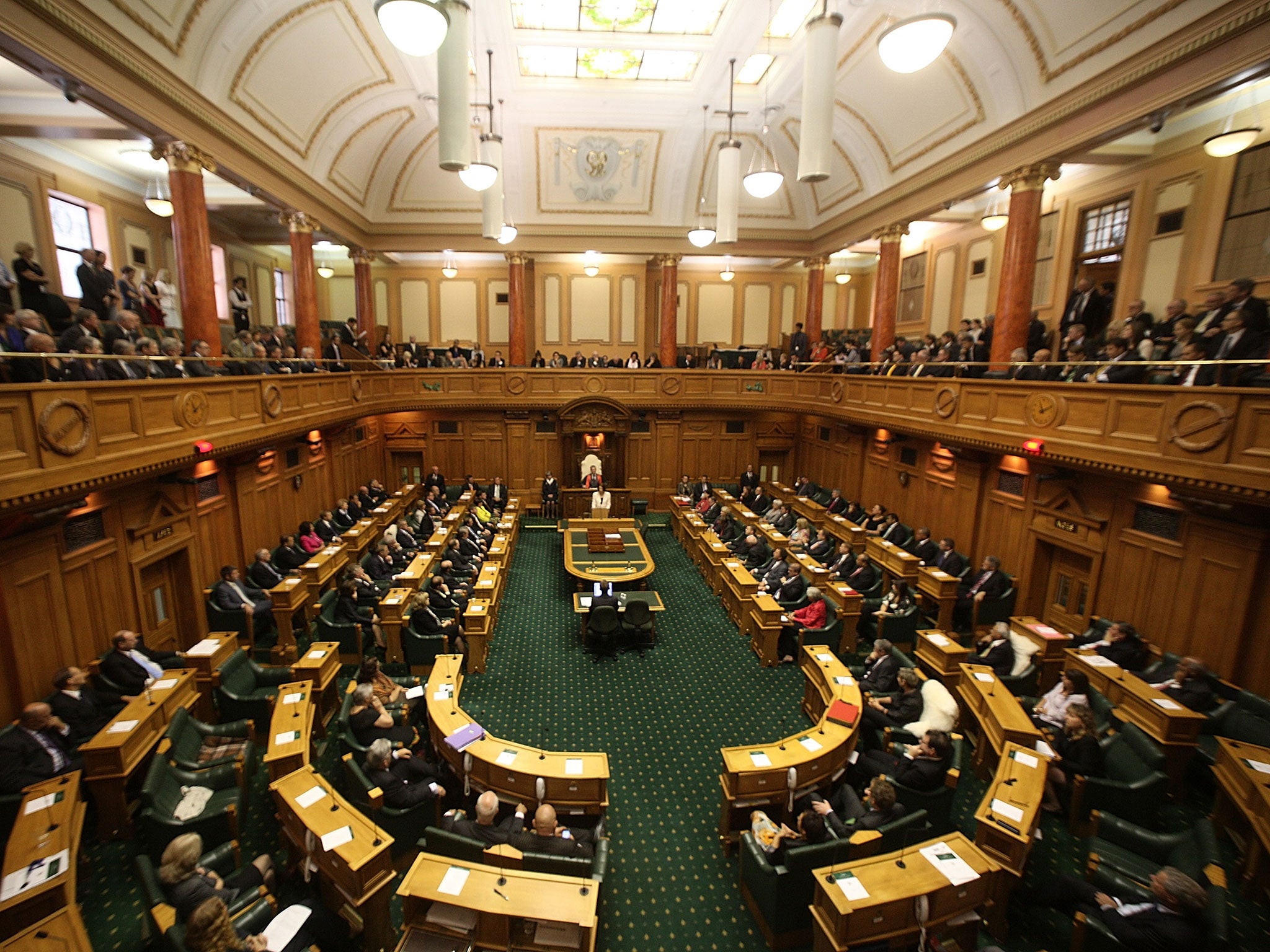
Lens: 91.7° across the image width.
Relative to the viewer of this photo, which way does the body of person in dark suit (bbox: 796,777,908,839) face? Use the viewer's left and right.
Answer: facing away from the viewer and to the left of the viewer

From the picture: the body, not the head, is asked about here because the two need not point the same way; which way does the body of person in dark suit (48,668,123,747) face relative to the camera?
to the viewer's right

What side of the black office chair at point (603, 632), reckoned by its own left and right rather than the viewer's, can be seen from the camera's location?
back

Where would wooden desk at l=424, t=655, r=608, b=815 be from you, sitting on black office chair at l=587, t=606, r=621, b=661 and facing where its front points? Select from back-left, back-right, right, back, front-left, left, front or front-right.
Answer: back

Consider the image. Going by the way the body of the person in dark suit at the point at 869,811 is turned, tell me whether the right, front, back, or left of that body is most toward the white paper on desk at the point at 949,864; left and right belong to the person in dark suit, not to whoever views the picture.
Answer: back

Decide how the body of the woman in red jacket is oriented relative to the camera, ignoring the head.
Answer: to the viewer's left

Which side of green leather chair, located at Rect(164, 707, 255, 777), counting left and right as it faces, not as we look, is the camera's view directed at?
right

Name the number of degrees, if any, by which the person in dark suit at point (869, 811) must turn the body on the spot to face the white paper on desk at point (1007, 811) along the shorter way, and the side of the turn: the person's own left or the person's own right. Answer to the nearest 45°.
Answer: approximately 135° to the person's own right

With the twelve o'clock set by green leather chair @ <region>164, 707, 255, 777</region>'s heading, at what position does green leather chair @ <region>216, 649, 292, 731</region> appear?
green leather chair @ <region>216, 649, 292, 731</region> is roughly at 10 o'clock from green leather chair @ <region>164, 707, 255, 777</region>.

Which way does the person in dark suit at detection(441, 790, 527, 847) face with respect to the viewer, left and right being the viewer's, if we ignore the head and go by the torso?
facing away from the viewer

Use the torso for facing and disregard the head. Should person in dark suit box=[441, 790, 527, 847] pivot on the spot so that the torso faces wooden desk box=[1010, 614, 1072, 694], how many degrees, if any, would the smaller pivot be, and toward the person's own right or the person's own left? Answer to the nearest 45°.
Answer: approximately 90° to the person's own right

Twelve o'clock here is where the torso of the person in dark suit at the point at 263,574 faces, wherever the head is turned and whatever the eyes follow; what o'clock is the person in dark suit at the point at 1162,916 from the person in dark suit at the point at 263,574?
the person in dark suit at the point at 1162,916 is roughly at 2 o'clock from the person in dark suit at the point at 263,574.

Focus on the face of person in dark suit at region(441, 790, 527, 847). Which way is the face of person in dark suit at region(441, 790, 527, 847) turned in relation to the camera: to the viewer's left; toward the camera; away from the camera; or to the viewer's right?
away from the camera
